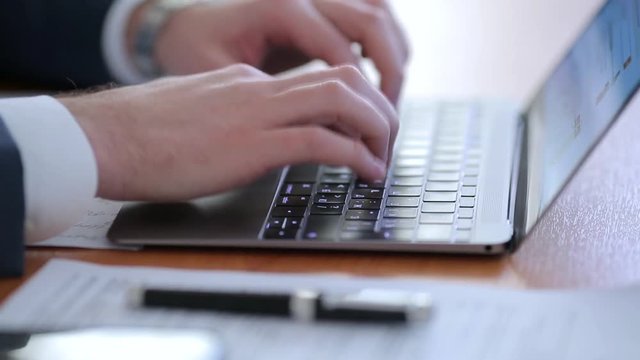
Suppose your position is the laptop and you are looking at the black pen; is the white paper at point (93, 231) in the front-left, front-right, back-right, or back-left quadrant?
front-right

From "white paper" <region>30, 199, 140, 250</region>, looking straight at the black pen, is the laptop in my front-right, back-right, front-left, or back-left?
front-left

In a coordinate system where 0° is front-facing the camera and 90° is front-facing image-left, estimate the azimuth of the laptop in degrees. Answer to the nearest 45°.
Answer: approximately 90°
